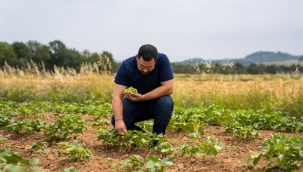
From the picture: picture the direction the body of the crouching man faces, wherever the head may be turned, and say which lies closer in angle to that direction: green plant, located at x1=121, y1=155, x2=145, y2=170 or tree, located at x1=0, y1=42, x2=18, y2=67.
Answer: the green plant

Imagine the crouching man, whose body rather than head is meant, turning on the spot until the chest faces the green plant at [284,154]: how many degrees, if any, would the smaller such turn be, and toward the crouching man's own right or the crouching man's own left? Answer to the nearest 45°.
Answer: approximately 45° to the crouching man's own left

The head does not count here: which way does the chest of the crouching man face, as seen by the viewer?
toward the camera

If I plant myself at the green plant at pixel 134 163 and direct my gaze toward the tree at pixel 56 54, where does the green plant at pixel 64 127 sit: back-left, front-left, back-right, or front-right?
front-left

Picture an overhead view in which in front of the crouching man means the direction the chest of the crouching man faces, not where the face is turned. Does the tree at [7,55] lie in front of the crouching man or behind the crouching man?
behind

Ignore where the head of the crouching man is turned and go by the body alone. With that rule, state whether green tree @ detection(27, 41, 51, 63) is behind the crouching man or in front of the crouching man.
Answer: behind

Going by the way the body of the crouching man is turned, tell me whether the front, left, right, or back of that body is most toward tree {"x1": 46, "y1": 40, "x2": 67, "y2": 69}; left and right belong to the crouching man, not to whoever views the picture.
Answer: back

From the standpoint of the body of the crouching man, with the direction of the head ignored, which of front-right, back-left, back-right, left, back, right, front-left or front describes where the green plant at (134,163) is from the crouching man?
front

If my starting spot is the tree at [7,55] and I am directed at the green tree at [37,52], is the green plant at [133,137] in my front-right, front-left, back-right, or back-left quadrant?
front-right

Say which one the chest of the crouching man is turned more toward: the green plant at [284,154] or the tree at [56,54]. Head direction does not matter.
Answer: the green plant

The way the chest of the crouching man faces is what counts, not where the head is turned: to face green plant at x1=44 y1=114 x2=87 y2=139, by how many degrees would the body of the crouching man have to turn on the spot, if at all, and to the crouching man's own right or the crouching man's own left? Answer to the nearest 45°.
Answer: approximately 90° to the crouching man's own right

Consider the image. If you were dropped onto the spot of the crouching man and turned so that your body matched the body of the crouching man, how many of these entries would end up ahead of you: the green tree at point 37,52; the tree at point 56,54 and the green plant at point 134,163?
1

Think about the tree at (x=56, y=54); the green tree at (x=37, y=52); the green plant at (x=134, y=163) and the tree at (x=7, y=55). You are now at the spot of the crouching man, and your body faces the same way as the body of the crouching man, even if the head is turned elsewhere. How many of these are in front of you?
1

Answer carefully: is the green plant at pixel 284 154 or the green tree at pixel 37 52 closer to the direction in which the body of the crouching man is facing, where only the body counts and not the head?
the green plant
